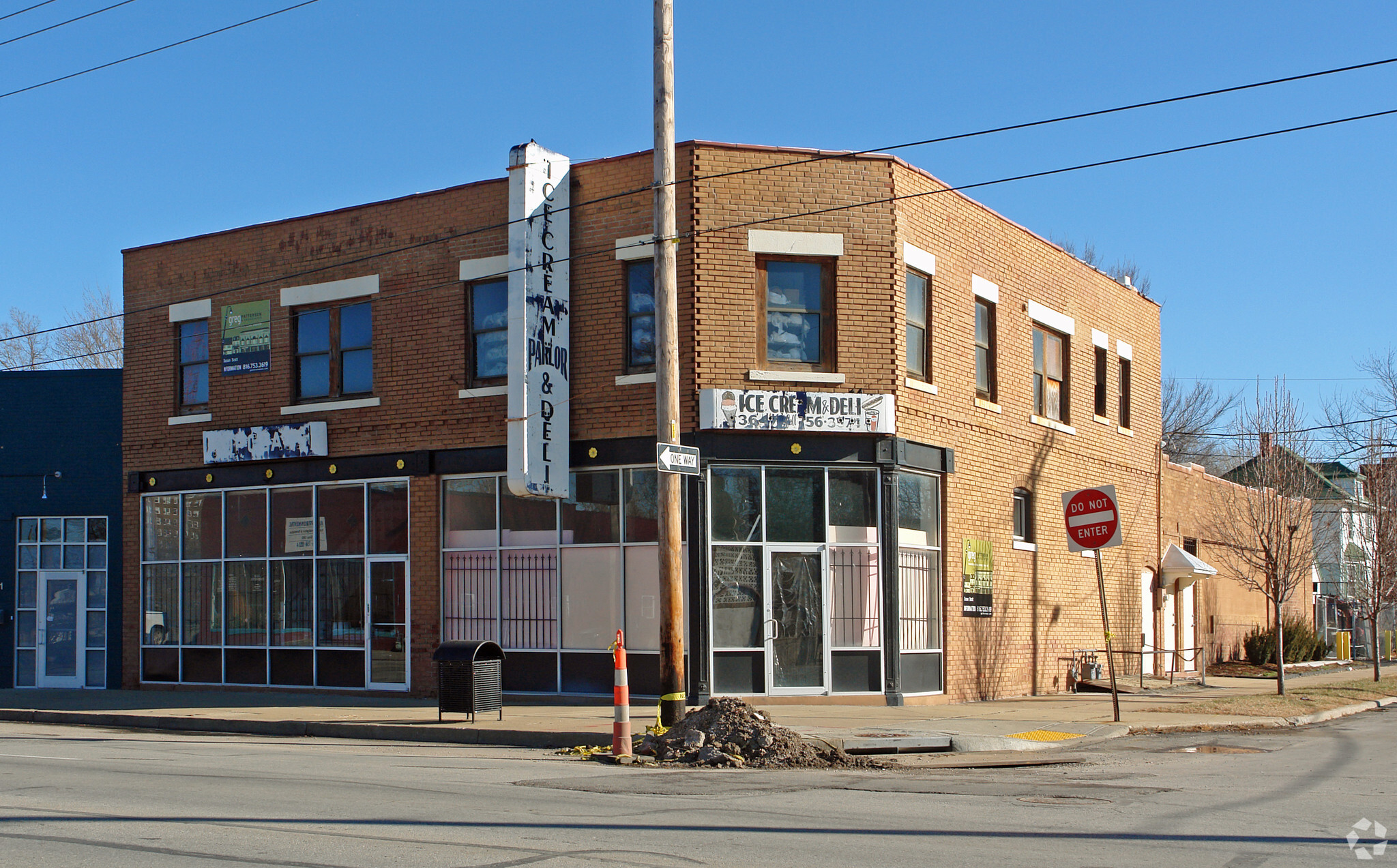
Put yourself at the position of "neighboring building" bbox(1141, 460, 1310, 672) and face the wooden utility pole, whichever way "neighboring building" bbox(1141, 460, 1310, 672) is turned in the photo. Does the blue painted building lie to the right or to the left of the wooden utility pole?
right

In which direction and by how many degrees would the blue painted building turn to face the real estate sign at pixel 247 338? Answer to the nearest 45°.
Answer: approximately 45° to its left

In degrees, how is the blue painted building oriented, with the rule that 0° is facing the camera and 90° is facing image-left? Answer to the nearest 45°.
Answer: approximately 0°

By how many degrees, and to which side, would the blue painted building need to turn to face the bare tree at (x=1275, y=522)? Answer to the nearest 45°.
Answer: approximately 90° to its left

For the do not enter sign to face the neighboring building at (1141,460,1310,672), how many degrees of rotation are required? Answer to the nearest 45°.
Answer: approximately 180°

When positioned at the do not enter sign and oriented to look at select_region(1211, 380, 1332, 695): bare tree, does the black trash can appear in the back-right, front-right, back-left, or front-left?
back-left

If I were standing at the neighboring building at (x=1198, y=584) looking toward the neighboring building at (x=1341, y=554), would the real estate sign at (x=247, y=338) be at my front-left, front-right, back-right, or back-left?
back-left

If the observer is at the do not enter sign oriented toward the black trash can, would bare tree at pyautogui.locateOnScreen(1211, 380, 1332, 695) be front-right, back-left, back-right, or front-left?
back-right

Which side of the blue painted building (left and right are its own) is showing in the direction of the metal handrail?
left

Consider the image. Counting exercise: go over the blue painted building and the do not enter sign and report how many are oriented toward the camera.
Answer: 2

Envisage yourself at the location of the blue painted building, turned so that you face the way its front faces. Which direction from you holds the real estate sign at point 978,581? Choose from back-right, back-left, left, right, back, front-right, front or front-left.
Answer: front-left
